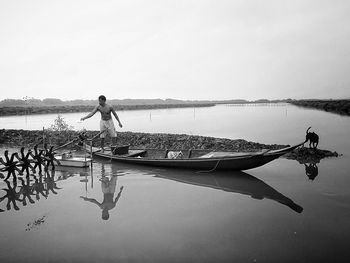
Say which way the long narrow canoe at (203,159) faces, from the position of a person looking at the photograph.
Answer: facing to the right of the viewer

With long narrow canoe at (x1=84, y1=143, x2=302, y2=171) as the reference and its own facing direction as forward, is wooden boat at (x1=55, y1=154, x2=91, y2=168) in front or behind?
behind
